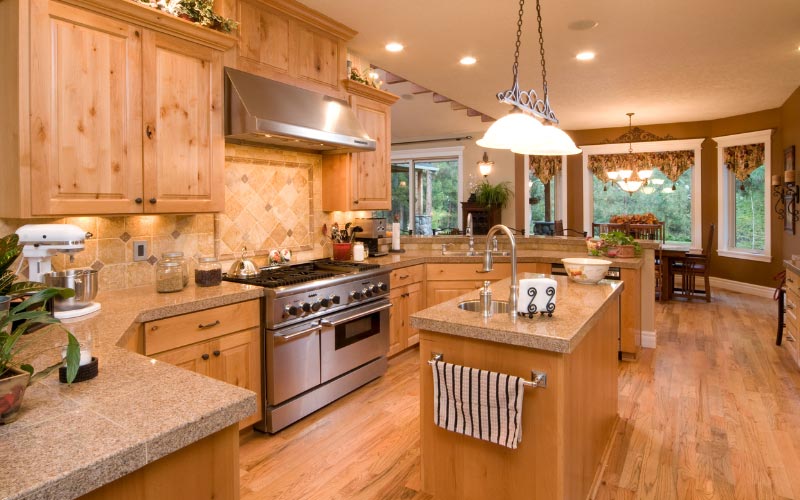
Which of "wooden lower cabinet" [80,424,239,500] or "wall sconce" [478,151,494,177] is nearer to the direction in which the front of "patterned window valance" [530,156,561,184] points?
the wooden lower cabinet

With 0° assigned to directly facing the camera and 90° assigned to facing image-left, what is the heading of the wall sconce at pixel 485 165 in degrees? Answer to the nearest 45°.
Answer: approximately 0°

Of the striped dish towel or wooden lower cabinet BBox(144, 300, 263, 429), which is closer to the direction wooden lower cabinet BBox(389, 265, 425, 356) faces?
the striped dish towel

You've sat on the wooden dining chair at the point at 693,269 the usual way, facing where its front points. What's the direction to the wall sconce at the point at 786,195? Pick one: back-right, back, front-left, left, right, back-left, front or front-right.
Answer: back

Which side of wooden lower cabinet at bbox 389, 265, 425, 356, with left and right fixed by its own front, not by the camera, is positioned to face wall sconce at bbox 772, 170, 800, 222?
left

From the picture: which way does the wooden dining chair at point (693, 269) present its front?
to the viewer's left

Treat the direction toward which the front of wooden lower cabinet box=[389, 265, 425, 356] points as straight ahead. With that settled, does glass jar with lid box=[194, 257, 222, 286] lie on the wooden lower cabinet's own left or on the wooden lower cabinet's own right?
on the wooden lower cabinet's own right

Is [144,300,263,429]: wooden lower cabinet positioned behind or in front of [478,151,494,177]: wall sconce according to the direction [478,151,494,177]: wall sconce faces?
in front

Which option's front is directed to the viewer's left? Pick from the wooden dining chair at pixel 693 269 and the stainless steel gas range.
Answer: the wooden dining chair

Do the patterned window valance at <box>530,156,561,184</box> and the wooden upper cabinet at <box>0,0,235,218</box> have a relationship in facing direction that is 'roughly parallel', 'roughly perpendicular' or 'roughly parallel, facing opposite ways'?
roughly perpendicular

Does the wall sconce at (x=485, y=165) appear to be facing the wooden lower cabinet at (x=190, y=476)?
yes
